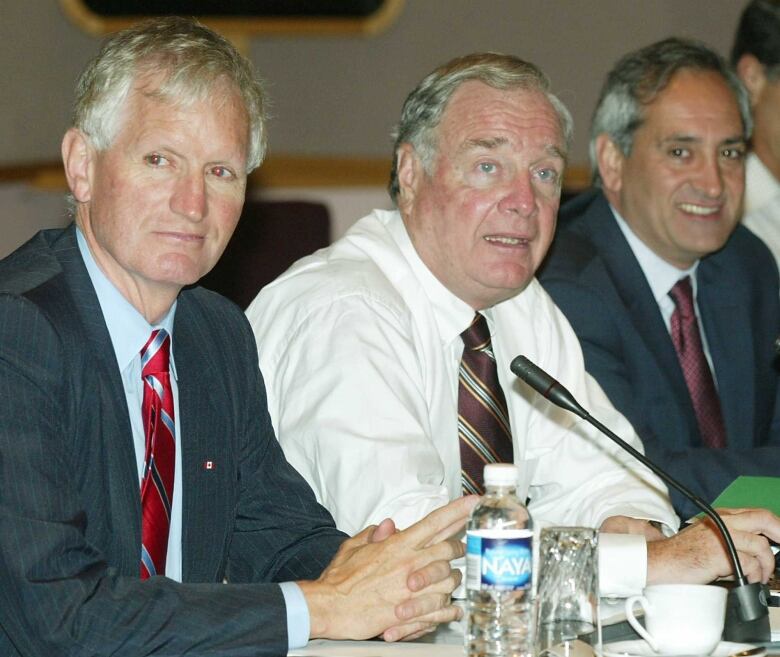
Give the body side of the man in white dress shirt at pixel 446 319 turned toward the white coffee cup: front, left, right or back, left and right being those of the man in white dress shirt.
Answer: front

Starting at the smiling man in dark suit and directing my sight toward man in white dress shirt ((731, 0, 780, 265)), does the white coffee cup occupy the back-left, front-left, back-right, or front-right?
back-right

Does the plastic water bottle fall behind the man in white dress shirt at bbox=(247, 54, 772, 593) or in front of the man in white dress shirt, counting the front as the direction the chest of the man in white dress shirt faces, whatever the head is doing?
in front

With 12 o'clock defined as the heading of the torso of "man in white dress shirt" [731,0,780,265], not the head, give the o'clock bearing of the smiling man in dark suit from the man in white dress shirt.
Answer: The smiling man in dark suit is roughly at 2 o'clock from the man in white dress shirt.

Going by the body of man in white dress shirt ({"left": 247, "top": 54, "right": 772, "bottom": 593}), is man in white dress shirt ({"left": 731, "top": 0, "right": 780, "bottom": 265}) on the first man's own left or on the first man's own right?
on the first man's own left

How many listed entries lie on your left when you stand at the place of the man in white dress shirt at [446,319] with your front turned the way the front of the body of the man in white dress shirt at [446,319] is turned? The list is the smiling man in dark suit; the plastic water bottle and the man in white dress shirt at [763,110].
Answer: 2

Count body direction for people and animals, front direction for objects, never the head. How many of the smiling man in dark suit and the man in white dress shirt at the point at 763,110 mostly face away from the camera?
0

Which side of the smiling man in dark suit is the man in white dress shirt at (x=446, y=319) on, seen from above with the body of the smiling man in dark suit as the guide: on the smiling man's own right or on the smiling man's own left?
on the smiling man's own right
